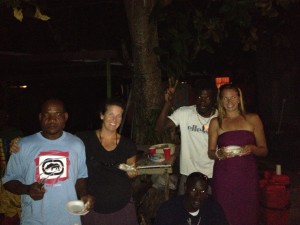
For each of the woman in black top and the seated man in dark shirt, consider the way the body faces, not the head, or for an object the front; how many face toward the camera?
2

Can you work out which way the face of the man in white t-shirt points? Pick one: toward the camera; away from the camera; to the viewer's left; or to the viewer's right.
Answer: toward the camera

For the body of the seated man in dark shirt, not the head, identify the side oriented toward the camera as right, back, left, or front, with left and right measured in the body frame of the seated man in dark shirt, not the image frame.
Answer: front

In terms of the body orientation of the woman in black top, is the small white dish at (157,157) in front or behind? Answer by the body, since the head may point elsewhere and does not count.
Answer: behind

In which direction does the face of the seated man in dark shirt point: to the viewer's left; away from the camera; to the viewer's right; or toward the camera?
toward the camera

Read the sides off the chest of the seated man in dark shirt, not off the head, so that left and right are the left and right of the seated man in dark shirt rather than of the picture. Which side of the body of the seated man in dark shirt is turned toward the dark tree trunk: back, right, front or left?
back

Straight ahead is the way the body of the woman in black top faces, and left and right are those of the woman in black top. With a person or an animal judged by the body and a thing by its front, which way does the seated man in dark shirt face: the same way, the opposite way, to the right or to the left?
the same way

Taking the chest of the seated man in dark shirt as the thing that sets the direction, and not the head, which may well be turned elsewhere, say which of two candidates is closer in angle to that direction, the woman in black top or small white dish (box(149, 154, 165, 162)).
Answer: the woman in black top

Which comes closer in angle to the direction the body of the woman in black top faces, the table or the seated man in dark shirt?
the seated man in dark shirt

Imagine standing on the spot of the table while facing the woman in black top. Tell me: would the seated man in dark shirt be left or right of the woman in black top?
left

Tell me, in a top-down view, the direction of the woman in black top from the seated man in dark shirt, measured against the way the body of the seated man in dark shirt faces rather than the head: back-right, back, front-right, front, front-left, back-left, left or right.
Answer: right
